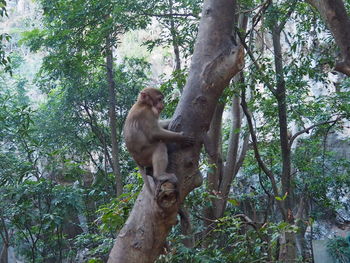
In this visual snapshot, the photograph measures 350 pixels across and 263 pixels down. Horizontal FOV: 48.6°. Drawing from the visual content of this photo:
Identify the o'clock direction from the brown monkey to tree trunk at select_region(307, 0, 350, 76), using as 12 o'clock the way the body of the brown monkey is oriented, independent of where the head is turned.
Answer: The tree trunk is roughly at 1 o'clock from the brown monkey.

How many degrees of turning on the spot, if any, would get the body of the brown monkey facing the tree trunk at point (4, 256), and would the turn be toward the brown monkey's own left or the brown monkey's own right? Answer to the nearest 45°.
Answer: approximately 135° to the brown monkey's own left

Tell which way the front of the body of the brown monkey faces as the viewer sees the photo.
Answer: to the viewer's right
